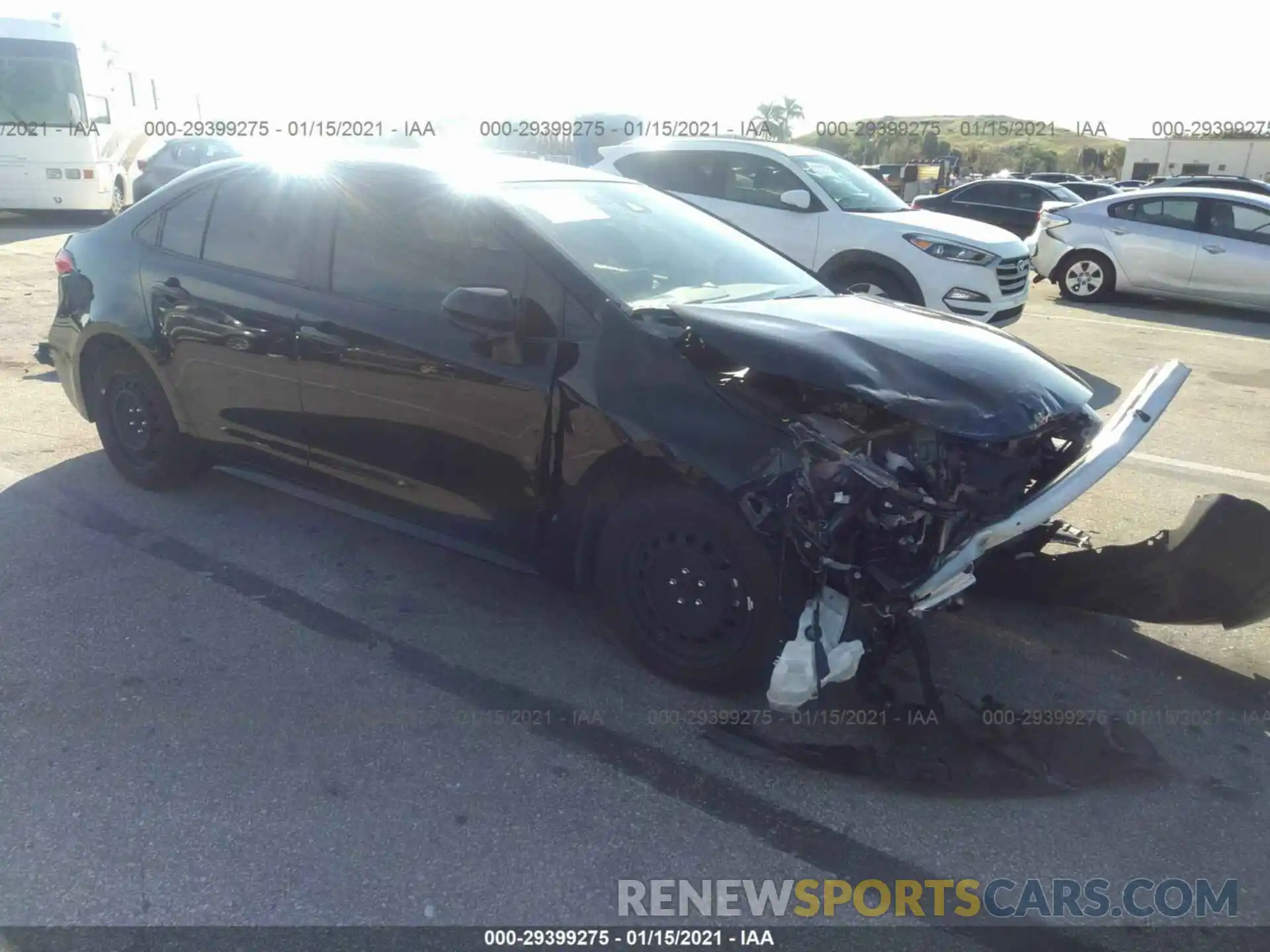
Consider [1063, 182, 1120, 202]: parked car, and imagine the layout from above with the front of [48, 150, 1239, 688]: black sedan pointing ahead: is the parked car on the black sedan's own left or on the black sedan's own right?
on the black sedan's own left

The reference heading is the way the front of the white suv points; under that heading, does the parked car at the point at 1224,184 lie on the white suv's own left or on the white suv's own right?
on the white suv's own left

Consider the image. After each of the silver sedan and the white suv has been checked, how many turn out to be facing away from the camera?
0

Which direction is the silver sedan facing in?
to the viewer's right

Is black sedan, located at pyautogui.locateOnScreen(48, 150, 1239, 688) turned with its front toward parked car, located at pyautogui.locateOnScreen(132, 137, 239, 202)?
no

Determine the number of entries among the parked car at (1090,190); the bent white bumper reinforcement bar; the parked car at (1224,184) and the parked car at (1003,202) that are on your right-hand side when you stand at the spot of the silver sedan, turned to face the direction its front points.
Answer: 1

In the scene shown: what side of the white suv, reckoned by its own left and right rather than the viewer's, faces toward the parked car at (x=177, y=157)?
back

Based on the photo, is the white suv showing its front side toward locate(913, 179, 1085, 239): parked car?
no

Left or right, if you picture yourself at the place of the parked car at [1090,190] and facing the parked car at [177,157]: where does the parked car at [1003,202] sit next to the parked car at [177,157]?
left

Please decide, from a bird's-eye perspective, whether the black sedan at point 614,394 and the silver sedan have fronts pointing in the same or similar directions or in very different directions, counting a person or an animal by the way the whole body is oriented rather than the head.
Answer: same or similar directions

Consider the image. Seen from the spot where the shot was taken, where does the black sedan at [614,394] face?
facing the viewer and to the right of the viewer

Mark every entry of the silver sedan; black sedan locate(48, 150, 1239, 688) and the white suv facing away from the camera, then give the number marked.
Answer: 0

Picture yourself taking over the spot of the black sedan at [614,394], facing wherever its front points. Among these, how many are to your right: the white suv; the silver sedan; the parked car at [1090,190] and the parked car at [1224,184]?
0

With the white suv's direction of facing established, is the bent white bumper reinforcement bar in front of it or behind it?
in front

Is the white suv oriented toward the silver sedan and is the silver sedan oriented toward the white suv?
no

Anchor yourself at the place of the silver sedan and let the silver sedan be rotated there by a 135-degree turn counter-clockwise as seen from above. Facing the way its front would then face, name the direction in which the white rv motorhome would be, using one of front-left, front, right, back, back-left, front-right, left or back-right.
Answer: front-left

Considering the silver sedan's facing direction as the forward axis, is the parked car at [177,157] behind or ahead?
behind

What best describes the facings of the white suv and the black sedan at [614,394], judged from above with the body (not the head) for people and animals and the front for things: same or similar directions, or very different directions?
same or similar directions

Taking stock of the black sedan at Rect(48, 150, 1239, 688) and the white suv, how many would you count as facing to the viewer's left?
0

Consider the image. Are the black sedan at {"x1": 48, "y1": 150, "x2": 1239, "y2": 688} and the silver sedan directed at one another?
no

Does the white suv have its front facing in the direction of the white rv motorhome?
no
